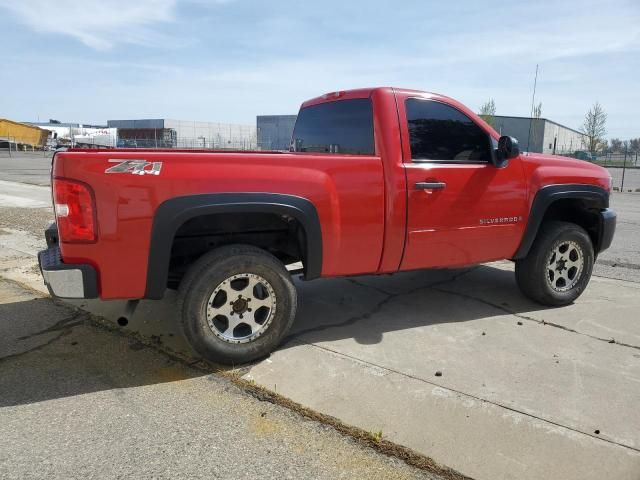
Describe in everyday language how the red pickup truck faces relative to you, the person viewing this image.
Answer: facing away from the viewer and to the right of the viewer
